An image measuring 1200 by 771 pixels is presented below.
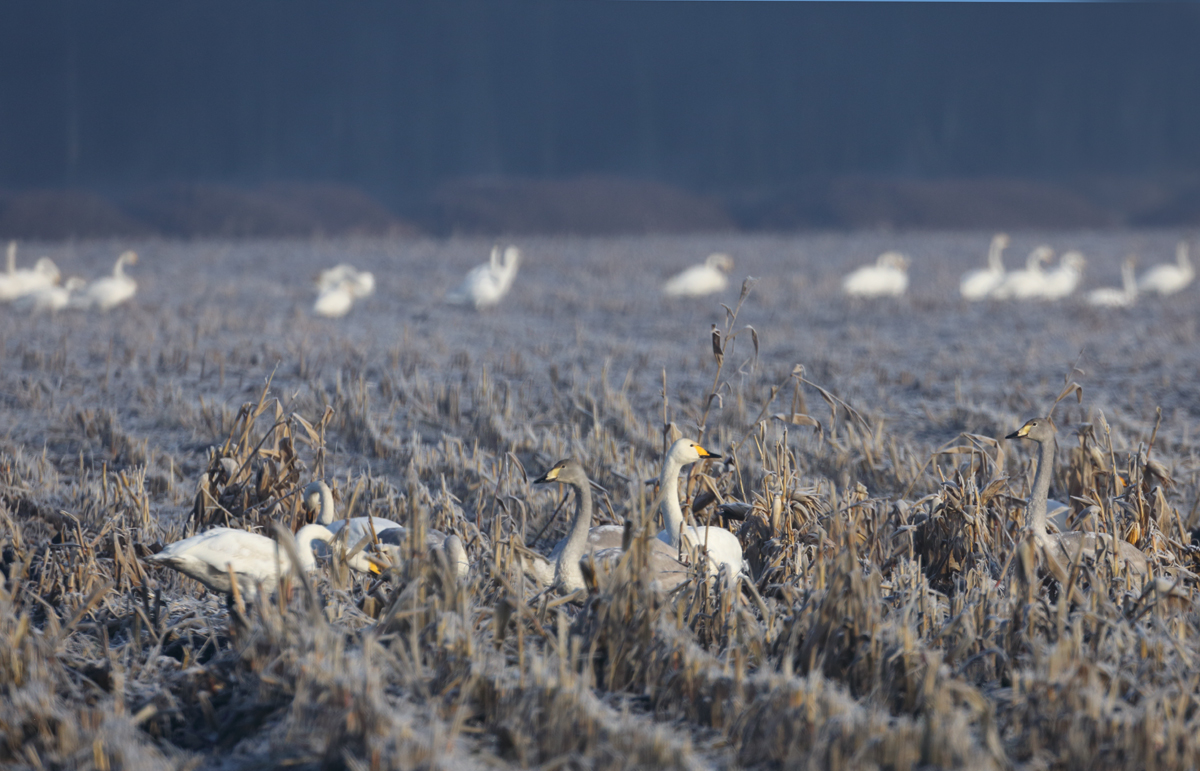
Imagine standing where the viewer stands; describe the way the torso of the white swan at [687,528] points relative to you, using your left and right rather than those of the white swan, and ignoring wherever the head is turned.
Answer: facing to the left of the viewer

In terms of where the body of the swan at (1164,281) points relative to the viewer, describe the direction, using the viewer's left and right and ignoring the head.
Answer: facing to the right of the viewer

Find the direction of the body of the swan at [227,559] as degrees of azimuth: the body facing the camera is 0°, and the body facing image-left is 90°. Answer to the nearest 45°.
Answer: approximately 270°

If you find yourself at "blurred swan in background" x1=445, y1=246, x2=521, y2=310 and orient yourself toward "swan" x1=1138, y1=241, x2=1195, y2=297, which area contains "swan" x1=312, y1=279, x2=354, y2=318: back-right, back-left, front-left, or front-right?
back-right

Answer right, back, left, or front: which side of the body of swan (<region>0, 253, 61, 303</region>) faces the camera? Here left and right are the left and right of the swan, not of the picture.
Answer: left

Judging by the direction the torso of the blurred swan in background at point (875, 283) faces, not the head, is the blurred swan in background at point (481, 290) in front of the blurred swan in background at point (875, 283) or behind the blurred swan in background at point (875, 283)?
behind

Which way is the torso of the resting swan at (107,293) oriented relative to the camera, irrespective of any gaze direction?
to the viewer's right

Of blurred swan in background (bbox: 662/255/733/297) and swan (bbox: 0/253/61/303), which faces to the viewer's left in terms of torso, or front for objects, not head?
the swan

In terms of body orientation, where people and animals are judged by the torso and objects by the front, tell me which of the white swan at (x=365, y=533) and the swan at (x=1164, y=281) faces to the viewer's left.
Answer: the white swan

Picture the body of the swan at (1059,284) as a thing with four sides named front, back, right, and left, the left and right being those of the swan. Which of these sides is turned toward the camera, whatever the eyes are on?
right

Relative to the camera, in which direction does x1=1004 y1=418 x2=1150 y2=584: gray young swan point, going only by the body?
to the viewer's left

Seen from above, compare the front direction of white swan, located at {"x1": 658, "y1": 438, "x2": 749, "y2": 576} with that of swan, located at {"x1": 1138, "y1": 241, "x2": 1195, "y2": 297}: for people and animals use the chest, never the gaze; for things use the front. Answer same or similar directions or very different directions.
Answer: very different directions

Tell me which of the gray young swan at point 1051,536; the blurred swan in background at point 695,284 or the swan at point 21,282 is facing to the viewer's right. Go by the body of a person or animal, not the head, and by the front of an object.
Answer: the blurred swan in background

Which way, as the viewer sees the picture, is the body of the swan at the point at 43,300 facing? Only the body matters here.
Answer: to the viewer's right

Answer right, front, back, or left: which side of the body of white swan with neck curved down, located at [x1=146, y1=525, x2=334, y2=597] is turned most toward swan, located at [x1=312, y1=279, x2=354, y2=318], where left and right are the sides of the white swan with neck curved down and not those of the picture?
left
